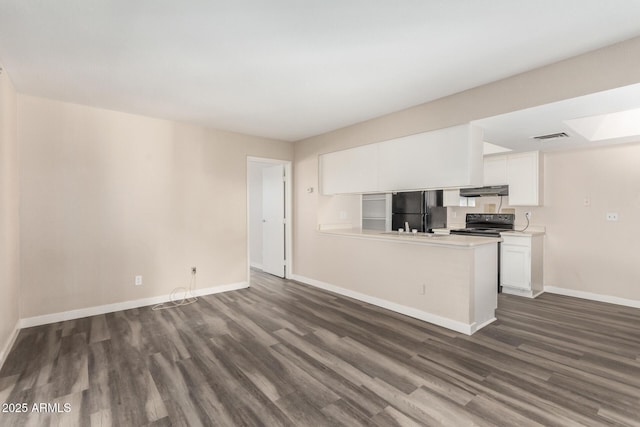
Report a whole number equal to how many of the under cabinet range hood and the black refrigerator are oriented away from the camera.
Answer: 0

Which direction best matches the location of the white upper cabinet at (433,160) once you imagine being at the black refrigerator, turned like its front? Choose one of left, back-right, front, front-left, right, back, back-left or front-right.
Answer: front-left

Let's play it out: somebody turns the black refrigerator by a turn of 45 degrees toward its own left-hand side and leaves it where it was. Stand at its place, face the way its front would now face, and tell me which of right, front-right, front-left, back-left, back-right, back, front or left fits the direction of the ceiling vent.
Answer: front-left

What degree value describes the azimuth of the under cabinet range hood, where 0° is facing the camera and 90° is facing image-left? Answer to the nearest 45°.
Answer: approximately 45°

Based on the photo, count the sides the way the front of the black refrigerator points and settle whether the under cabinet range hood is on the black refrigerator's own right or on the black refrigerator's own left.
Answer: on the black refrigerator's own left

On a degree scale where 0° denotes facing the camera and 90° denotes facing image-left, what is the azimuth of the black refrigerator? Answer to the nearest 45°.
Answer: approximately 45°
